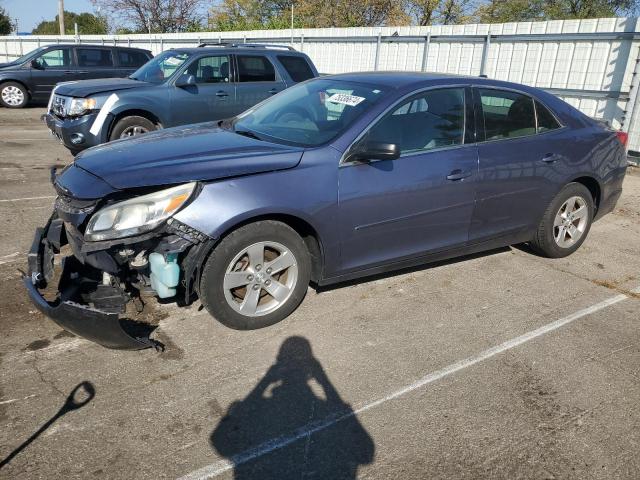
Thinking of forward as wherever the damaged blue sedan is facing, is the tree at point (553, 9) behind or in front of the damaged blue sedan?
behind

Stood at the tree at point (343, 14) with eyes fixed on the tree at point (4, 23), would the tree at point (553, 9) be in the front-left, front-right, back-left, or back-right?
back-right

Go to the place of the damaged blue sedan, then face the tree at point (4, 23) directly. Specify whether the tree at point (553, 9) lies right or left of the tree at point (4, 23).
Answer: right

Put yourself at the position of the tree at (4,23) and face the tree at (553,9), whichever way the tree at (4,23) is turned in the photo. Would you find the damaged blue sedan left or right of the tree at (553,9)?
right

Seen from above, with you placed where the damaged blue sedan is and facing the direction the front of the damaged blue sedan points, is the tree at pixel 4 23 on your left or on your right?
on your right

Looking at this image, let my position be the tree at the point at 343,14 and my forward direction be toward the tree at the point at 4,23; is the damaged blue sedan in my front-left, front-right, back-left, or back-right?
back-left

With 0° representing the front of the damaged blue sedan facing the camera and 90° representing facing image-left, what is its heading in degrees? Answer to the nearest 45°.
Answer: approximately 45°

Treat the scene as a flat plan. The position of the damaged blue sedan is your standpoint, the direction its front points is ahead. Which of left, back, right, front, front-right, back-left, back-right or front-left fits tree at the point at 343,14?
back-right
